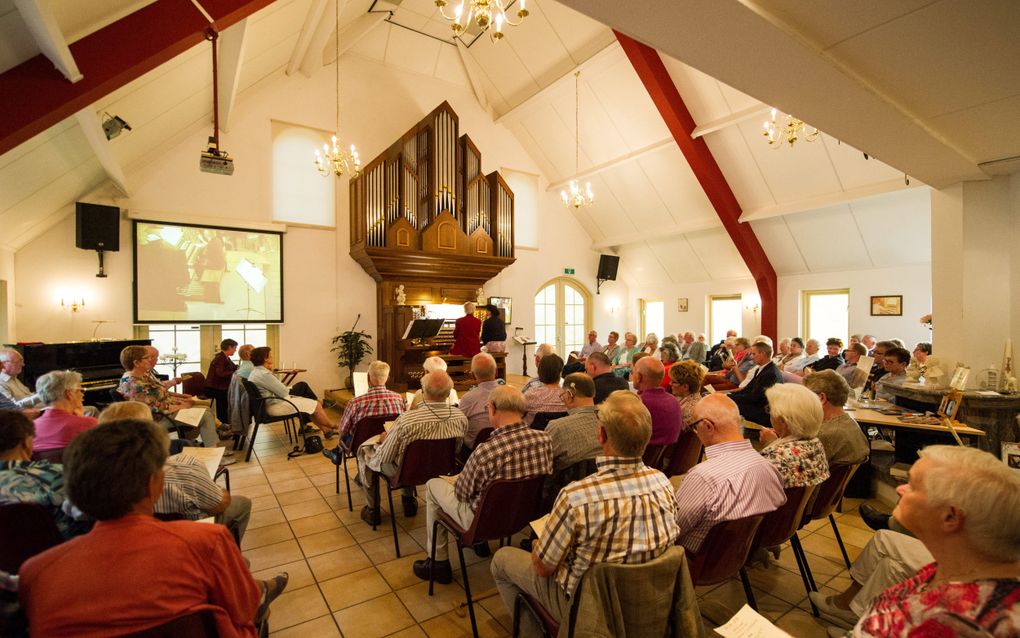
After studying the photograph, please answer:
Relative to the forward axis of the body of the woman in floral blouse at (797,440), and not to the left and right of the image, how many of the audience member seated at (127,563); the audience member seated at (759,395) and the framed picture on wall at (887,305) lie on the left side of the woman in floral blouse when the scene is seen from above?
1

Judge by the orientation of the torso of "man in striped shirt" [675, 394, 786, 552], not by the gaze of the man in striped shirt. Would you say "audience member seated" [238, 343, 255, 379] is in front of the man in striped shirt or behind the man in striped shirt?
in front

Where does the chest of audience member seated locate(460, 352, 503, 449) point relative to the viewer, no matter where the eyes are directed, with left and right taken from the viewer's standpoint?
facing away from the viewer

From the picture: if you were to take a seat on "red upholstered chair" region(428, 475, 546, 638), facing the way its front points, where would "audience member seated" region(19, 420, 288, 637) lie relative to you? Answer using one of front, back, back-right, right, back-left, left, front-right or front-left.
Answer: left

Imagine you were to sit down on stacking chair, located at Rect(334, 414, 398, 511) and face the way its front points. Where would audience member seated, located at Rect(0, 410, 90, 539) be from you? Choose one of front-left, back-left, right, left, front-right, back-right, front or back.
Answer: left

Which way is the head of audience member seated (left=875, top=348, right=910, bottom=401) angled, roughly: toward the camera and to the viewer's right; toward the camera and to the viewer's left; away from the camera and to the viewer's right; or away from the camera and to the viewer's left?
toward the camera and to the viewer's left

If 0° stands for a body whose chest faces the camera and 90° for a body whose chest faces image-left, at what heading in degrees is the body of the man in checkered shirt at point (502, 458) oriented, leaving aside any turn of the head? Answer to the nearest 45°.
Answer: approximately 135°

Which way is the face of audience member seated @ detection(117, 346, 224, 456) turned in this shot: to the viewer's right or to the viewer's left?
to the viewer's right

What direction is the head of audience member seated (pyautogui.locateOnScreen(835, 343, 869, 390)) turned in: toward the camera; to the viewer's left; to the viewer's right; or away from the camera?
to the viewer's left

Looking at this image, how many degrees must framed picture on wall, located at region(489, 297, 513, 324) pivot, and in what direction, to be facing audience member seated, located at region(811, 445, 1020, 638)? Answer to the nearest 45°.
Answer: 0° — it already faces them

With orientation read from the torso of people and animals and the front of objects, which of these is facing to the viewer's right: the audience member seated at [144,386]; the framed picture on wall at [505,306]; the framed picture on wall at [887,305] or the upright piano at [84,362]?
the audience member seated

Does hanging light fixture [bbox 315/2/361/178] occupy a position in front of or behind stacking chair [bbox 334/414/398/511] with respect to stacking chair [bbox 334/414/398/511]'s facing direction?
in front

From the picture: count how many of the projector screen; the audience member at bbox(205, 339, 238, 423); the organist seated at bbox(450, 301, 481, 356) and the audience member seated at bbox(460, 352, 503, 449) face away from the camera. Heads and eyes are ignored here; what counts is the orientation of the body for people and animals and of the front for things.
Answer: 2

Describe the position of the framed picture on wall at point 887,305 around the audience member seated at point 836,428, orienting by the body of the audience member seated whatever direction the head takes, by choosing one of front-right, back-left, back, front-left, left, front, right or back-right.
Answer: front-right

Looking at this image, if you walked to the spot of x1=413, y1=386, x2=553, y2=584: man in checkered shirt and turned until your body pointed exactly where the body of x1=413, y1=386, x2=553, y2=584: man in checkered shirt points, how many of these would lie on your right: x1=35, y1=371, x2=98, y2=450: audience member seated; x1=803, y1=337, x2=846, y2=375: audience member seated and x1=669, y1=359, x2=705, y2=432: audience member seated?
2

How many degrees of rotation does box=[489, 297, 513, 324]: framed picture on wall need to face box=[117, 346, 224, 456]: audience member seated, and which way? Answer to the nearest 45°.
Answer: approximately 45° to its right

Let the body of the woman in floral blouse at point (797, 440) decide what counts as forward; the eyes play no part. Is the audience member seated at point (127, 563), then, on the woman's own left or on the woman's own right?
on the woman's own left

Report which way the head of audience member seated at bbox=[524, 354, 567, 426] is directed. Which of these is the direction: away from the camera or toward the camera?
away from the camera
